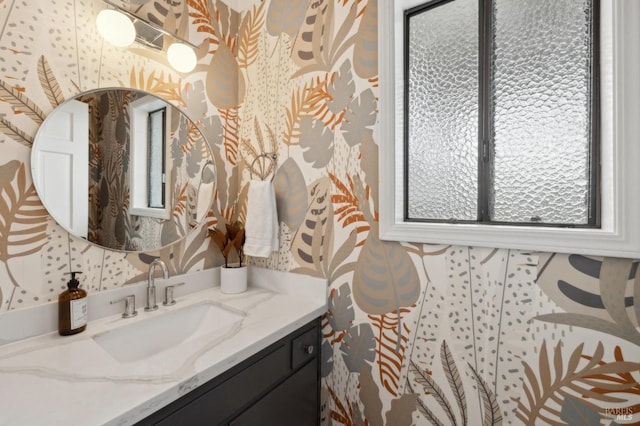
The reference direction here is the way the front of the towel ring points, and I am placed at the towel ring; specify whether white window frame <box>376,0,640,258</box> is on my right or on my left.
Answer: on my left

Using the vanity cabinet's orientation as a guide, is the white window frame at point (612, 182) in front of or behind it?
in front

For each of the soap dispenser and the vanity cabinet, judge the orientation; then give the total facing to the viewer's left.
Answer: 0

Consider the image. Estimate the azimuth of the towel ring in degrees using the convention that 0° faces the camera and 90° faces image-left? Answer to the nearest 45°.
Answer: approximately 45°

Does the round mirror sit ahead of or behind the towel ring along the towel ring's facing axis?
ahead

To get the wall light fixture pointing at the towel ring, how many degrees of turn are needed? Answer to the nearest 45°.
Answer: approximately 45° to its left
